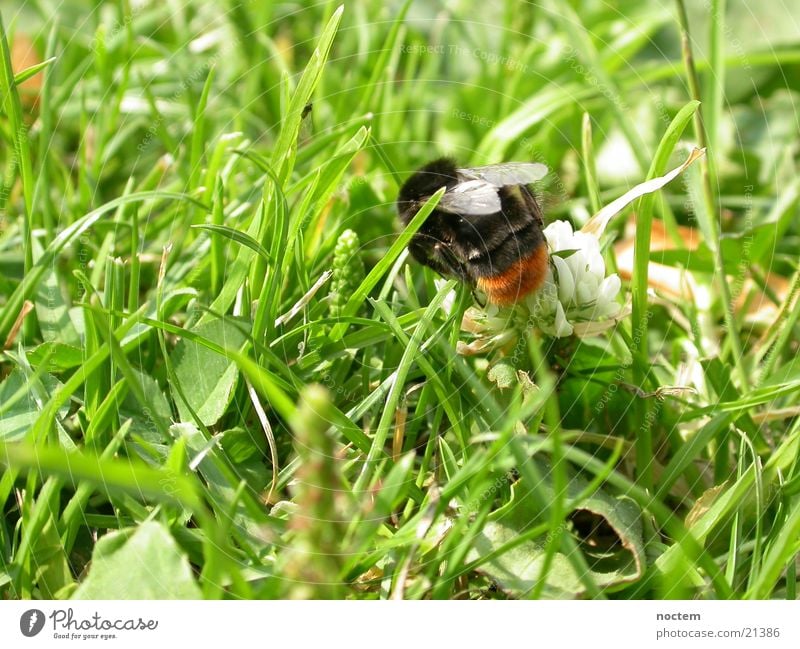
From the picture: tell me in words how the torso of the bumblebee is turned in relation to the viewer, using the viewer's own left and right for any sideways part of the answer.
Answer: facing to the left of the viewer
